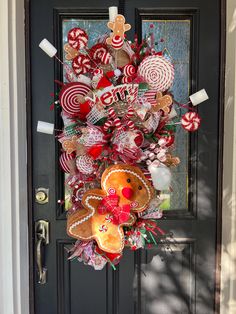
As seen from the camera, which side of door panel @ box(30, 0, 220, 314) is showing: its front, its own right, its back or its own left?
front

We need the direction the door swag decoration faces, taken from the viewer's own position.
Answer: facing the viewer
